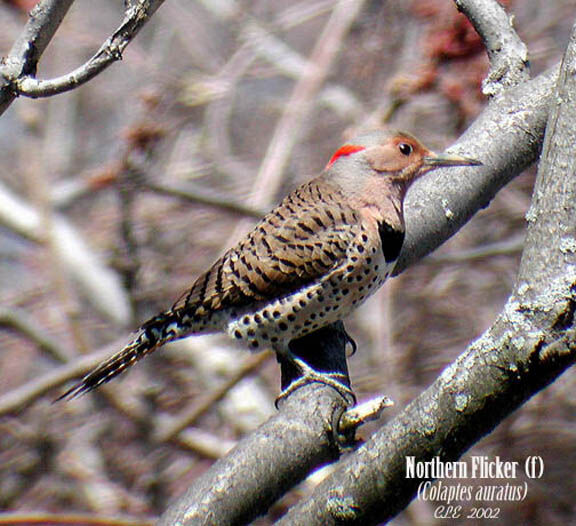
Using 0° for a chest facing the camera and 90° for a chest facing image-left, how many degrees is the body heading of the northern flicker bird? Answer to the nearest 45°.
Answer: approximately 270°

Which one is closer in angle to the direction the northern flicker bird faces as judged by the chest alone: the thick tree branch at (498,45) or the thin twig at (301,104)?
the thick tree branch

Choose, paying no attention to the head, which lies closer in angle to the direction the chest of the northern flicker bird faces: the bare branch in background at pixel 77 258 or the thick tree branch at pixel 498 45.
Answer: the thick tree branch

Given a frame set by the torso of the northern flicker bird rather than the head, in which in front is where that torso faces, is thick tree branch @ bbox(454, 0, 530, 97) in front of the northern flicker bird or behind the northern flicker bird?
in front
